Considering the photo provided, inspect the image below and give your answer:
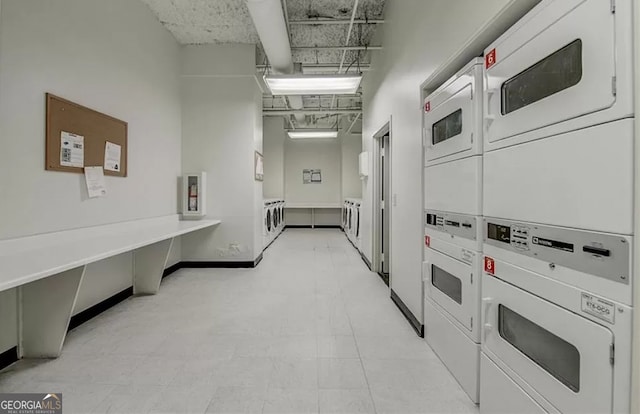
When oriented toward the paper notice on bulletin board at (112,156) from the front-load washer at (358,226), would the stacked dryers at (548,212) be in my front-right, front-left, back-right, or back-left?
front-left

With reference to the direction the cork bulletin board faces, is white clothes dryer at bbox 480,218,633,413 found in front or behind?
in front

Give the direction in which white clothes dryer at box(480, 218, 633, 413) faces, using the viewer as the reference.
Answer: facing the viewer and to the left of the viewer

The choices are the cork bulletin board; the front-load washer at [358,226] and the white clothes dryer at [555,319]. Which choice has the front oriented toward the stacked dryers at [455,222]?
the cork bulletin board

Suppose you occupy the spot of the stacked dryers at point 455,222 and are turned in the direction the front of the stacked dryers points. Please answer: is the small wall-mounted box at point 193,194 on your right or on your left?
on your right

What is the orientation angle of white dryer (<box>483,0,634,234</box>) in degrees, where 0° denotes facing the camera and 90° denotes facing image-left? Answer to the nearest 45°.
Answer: approximately 45°

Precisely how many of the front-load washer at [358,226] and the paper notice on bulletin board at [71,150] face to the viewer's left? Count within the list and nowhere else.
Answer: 1

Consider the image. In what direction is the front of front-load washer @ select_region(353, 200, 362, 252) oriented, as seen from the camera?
facing to the left of the viewer

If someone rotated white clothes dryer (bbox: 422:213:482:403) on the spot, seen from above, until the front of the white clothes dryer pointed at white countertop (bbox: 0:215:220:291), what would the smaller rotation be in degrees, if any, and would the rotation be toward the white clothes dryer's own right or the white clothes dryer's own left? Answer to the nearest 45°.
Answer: approximately 45° to the white clothes dryer's own right

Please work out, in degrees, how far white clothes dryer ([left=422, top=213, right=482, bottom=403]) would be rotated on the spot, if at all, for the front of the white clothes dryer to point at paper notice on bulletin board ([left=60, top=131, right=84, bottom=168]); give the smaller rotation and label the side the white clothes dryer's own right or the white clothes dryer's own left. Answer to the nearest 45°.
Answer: approximately 45° to the white clothes dryer's own right

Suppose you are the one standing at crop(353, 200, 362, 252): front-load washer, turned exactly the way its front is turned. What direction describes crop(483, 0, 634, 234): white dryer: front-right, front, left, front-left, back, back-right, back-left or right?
left

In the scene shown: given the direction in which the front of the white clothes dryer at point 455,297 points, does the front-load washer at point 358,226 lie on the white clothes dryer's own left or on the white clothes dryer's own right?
on the white clothes dryer's own right
